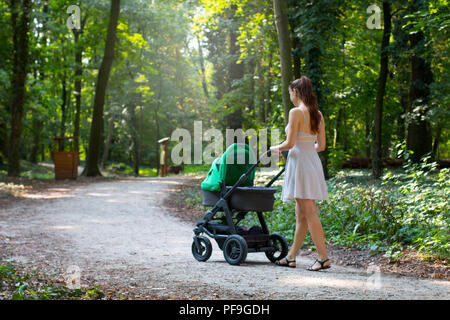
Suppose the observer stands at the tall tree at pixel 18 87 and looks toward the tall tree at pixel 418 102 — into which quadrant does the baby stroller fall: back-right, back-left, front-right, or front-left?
front-right

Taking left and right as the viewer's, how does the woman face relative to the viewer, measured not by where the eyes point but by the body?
facing away from the viewer and to the left of the viewer

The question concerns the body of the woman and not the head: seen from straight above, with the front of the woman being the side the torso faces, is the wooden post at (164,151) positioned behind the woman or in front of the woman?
in front

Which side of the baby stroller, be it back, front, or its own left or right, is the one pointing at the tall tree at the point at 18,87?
front

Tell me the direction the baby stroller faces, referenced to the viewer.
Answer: facing away from the viewer and to the left of the viewer

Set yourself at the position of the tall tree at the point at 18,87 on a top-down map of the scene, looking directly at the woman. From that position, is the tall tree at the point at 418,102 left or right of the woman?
left

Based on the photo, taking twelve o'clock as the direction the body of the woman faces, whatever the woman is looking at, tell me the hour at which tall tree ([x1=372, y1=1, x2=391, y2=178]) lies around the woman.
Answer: The tall tree is roughly at 2 o'clock from the woman.

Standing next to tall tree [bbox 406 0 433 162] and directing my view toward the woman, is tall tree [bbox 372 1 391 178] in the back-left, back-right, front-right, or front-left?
front-right

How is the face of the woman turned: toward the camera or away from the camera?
away from the camera

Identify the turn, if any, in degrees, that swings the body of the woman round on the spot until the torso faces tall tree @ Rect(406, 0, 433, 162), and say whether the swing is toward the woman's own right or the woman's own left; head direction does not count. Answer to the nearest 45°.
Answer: approximately 45° to the woman's own right
